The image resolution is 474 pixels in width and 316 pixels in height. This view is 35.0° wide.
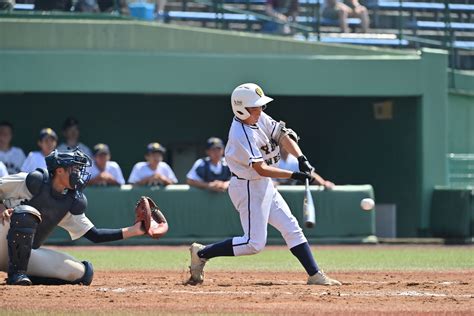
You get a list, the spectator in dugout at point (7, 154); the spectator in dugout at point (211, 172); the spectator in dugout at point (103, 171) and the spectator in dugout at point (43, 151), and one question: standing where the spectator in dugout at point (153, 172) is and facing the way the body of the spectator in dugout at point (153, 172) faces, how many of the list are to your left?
1

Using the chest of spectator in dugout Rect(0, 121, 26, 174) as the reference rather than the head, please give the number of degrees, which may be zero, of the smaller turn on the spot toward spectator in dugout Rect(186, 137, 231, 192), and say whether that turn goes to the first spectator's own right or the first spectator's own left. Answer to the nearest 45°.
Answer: approximately 90° to the first spectator's own left

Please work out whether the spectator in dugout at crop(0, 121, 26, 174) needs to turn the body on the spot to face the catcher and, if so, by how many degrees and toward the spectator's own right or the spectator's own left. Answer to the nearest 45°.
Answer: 0° — they already face them

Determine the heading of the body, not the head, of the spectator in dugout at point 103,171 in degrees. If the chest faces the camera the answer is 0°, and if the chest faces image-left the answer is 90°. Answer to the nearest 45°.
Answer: approximately 0°

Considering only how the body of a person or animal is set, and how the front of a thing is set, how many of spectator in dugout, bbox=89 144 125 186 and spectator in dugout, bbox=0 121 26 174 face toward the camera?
2

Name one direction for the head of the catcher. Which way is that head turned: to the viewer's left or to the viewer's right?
to the viewer's right

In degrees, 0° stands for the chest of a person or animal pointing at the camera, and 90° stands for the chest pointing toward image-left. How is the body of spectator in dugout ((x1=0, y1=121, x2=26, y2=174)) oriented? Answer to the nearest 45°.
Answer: approximately 0°

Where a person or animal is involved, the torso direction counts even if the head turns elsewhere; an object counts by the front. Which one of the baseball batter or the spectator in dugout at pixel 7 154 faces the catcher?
the spectator in dugout

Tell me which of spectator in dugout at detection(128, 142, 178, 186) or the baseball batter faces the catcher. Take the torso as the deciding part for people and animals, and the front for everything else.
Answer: the spectator in dugout

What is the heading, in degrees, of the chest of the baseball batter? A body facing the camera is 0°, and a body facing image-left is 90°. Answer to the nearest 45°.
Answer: approximately 315°

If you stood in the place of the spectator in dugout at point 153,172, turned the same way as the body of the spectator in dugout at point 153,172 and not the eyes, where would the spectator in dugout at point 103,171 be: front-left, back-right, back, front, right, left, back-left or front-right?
right

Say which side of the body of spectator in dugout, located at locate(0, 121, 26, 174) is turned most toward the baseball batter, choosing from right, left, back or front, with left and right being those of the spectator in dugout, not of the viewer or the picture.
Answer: front

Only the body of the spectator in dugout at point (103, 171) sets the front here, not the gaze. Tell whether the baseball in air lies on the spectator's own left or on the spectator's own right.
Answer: on the spectator's own left

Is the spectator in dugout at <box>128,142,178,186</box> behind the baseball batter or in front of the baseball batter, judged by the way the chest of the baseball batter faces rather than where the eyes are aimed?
behind
